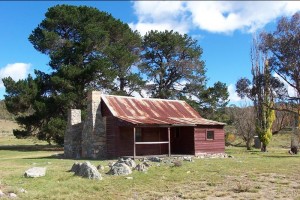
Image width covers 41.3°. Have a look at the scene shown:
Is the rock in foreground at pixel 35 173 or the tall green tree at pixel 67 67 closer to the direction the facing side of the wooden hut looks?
the rock in foreground

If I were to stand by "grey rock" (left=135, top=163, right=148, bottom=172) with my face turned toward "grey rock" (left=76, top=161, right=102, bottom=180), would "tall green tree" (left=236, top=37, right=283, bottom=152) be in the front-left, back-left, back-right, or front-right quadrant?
back-right

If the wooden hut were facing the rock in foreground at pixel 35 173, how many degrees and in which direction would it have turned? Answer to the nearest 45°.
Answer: approximately 45° to its right

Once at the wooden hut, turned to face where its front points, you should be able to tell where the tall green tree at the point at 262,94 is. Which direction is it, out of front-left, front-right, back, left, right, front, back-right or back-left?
left

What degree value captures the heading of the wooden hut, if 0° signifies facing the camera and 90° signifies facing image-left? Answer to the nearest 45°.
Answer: approximately 315°

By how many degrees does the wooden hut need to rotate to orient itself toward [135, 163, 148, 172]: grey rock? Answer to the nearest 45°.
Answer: approximately 45° to its right

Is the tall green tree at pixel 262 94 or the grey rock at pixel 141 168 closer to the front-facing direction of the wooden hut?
the grey rock

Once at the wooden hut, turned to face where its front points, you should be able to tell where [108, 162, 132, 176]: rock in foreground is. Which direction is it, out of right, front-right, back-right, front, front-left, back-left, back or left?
front-right

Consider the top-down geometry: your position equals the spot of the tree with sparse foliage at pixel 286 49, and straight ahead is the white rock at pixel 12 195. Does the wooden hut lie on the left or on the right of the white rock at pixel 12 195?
right

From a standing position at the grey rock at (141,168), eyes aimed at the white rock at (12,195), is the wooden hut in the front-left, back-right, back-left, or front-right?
back-right

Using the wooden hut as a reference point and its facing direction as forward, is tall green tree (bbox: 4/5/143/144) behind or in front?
behind

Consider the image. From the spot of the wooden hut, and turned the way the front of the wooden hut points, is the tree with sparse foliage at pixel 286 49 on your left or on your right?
on your left

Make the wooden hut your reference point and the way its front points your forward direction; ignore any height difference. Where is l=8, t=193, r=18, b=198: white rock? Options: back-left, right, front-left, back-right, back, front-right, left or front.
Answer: front-right

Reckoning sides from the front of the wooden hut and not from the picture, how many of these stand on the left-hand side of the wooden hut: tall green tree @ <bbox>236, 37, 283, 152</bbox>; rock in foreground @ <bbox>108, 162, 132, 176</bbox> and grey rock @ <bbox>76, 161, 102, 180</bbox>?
1

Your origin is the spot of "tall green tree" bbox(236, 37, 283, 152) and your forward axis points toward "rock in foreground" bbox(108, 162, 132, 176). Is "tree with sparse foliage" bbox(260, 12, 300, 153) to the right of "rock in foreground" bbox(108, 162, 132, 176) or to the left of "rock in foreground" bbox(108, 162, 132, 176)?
left
